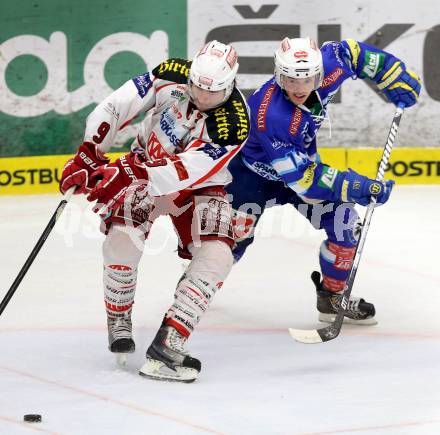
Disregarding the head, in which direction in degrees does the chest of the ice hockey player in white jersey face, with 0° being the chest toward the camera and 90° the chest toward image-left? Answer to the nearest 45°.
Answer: approximately 0°

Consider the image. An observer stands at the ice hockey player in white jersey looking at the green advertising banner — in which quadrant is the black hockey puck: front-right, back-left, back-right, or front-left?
back-left

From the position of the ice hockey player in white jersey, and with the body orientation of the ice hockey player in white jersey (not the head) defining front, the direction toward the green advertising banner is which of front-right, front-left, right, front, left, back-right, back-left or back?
back

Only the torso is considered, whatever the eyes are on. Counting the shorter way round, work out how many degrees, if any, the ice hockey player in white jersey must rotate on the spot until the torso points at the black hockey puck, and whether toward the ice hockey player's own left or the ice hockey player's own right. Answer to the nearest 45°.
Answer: approximately 45° to the ice hockey player's own right

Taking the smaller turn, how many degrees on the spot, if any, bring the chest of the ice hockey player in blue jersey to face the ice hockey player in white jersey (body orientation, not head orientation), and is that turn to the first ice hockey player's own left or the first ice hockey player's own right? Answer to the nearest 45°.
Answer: approximately 90° to the first ice hockey player's own right

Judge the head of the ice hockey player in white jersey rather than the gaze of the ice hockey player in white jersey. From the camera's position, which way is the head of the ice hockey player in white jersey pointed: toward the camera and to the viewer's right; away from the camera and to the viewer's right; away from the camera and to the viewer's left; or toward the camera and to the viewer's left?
toward the camera and to the viewer's left

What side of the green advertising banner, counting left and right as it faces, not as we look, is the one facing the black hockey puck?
front

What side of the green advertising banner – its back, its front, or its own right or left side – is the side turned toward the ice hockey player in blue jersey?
front

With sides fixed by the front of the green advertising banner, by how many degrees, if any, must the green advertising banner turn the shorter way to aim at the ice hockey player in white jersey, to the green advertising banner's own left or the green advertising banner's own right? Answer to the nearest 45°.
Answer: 0° — it already faces them
